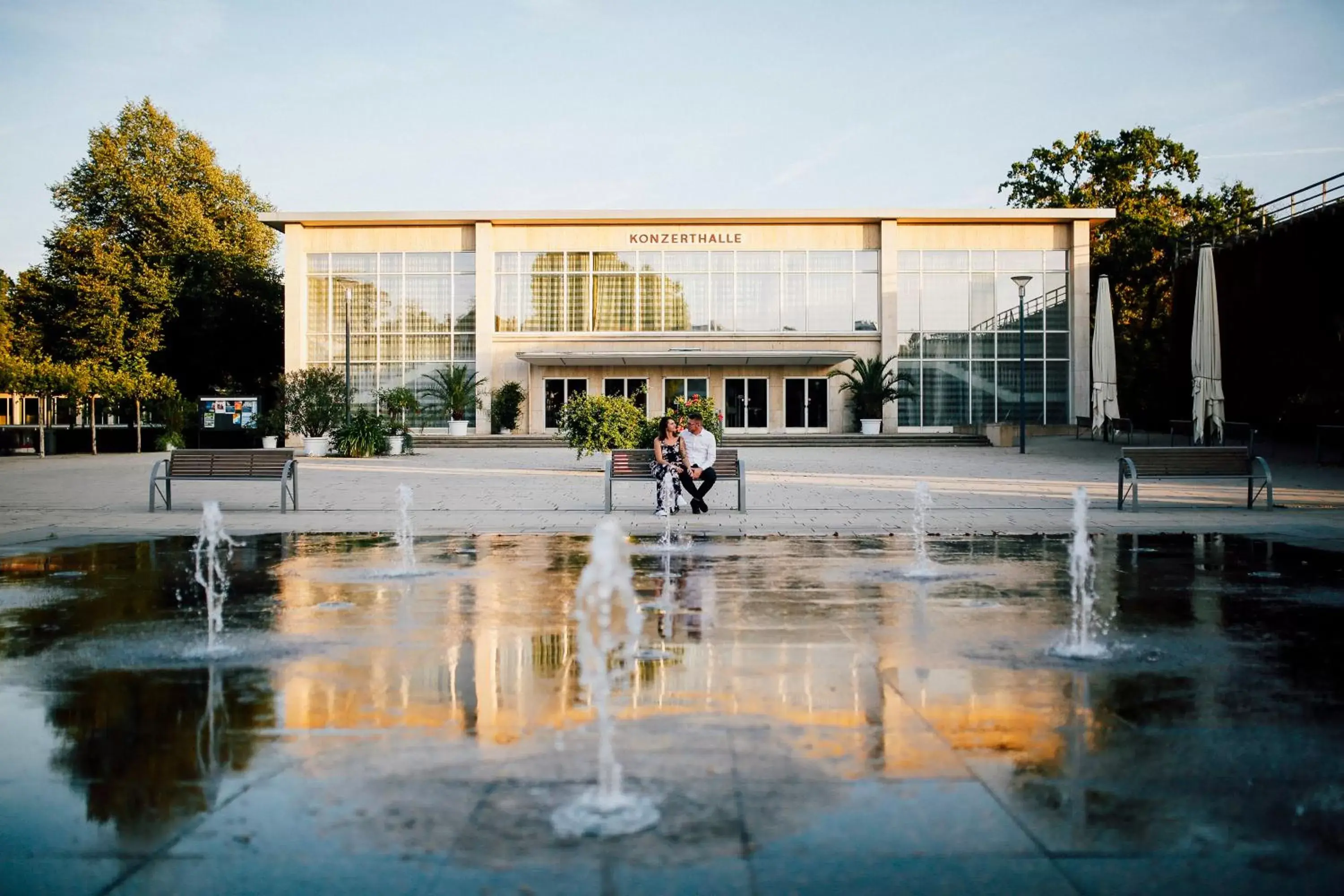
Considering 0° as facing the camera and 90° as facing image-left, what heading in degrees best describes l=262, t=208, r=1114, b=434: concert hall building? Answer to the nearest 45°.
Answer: approximately 0°

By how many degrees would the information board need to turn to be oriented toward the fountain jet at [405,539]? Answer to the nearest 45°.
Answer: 0° — it already faces it

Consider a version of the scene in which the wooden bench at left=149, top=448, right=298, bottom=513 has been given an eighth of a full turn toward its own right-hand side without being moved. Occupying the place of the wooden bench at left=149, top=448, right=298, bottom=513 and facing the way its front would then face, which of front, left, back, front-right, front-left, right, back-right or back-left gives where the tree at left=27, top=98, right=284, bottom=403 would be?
back-right

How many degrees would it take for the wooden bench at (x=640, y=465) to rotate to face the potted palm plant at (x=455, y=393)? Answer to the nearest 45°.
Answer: approximately 180°

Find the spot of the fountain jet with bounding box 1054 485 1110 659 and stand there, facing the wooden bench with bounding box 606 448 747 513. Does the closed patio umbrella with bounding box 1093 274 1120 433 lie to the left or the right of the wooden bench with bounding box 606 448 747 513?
right

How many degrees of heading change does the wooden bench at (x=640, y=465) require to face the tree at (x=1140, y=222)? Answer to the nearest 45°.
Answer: approximately 135° to its left

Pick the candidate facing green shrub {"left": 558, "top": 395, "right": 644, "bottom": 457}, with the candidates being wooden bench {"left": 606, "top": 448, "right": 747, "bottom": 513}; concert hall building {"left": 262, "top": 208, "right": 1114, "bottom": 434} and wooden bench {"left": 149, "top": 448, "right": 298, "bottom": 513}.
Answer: the concert hall building

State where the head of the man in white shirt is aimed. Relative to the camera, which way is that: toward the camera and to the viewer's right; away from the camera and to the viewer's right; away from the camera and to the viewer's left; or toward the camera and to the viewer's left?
toward the camera and to the viewer's left

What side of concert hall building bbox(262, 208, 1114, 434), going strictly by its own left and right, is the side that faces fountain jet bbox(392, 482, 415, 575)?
front

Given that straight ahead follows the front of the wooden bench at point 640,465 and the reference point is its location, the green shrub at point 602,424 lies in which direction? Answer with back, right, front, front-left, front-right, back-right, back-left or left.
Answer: back

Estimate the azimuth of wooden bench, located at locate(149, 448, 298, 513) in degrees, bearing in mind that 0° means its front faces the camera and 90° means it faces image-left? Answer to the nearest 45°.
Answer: approximately 0°
